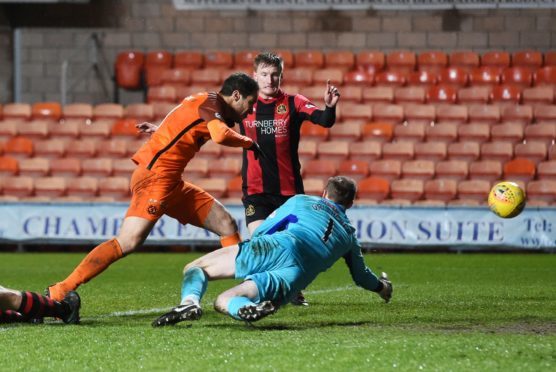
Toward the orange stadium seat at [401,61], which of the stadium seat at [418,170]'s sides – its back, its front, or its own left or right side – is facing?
back

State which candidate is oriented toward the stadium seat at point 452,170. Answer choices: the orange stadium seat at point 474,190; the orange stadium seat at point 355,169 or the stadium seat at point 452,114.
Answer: the stadium seat at point 452,114

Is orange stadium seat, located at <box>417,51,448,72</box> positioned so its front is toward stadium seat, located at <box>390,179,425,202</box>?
yes

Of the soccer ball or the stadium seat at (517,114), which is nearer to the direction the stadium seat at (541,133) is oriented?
the soccer ball

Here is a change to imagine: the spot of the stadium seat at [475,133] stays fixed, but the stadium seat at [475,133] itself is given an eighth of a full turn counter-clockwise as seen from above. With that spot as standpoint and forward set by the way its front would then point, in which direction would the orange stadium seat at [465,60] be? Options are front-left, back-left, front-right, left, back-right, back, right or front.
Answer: back-left

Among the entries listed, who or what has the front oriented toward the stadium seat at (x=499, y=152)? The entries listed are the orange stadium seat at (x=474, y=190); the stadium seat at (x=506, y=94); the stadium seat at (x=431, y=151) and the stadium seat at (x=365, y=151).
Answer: the stadium seat at (x=506, y=94)

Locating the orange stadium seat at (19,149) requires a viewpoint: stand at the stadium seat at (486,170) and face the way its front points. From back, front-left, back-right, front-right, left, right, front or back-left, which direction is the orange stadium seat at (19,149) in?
right

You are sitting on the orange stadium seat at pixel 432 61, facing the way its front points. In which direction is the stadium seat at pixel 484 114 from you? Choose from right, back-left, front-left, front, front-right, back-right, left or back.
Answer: front-left

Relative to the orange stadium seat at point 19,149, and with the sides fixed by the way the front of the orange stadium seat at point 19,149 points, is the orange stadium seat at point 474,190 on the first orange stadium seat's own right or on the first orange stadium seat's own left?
on the first orange stadium seat's own left

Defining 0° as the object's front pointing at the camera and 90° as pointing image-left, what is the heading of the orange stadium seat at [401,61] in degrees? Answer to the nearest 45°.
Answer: approximately 0°

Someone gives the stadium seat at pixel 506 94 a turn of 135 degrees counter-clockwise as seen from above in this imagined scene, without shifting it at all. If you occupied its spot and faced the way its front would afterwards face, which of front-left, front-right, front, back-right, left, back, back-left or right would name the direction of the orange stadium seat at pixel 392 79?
back-left
